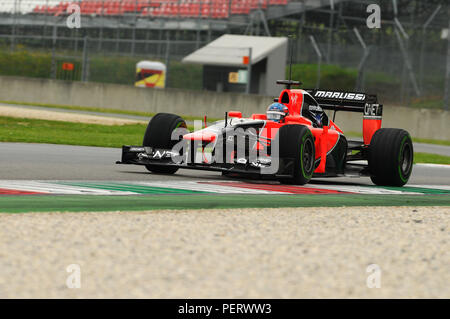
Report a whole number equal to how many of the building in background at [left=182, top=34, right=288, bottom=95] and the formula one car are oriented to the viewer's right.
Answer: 0

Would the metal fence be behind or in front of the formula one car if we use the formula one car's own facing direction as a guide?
behind

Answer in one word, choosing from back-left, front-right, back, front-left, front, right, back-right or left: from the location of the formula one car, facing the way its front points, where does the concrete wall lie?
back-right

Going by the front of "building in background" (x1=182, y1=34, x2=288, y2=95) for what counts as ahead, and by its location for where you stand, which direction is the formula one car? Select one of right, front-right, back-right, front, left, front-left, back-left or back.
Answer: front

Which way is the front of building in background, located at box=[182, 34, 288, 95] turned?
toward the camera

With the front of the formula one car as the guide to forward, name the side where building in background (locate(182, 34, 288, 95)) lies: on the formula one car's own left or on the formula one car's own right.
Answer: on the formula one car's own right

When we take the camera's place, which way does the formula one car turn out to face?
facing the viewer and to the left of the viewer
